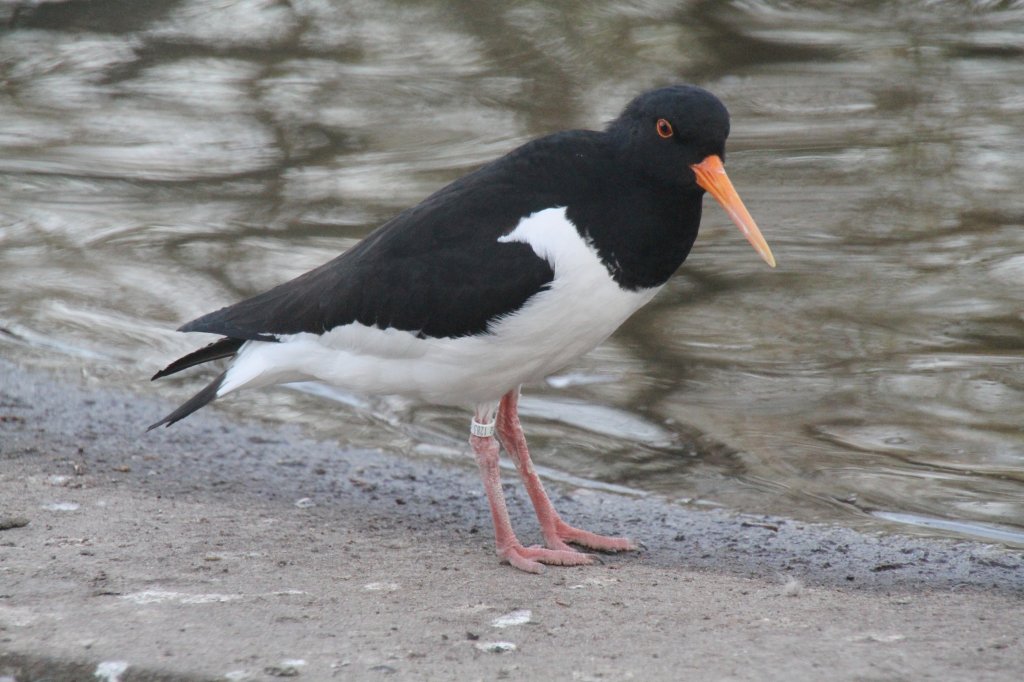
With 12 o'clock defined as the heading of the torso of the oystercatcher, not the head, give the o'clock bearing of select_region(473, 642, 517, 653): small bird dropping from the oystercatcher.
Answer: The small bird dropping is roughly at 3 o'clock from the oystercatcher.

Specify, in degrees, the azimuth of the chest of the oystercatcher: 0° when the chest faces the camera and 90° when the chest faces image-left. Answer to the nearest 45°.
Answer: approximately 270°

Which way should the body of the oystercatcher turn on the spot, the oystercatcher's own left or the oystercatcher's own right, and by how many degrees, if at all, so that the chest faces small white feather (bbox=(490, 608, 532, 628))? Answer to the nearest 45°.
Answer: approximately 90° to the oystercatcher's own right
